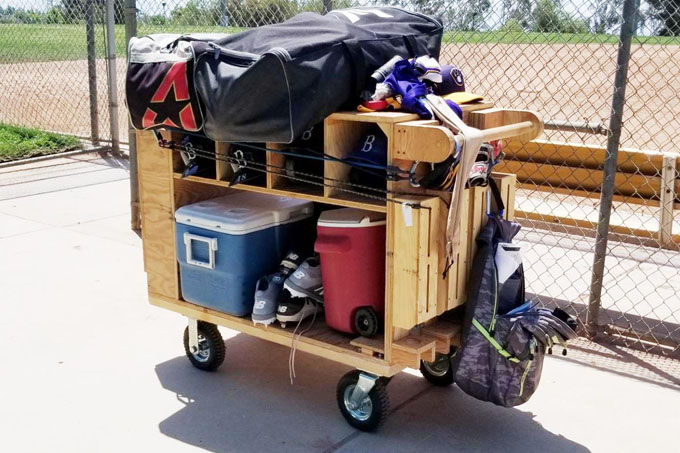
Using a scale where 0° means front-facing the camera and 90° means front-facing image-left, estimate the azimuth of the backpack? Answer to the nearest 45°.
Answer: approximately 270°

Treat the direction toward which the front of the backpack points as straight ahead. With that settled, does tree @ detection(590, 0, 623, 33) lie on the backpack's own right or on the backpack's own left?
on the backpack's own left

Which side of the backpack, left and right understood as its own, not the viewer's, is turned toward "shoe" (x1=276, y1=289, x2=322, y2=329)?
back

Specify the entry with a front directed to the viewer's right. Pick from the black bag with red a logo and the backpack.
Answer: the backpack

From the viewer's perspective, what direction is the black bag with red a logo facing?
toward the camera

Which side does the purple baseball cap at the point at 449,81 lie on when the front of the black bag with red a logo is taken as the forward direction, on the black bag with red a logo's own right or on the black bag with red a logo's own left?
on the black bag with red a logo's own left

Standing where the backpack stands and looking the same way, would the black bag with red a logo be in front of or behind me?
behind
